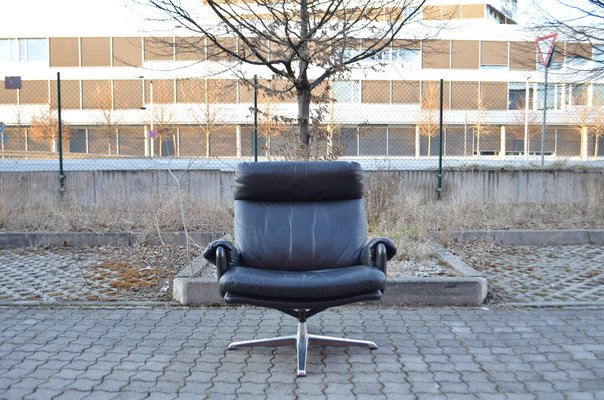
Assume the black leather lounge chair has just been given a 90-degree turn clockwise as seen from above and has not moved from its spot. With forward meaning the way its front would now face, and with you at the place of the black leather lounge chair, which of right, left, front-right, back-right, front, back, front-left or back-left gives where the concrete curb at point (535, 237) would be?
back-right

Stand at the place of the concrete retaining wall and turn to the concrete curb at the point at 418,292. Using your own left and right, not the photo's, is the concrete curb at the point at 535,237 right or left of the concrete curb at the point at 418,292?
left

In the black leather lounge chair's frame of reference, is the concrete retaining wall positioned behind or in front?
behind

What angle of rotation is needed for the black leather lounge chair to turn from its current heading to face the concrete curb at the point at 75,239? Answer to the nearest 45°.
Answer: approximately 135° to its right

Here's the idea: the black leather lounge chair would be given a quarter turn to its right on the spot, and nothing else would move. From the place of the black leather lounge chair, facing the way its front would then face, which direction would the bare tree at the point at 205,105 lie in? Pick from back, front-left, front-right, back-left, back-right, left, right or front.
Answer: right

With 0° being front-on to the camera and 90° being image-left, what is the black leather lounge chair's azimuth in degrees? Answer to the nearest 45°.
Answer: approximately 0°

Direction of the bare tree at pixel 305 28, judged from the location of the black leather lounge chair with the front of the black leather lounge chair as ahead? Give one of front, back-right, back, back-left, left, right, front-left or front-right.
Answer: back

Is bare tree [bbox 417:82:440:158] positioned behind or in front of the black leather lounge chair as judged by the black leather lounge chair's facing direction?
behind
